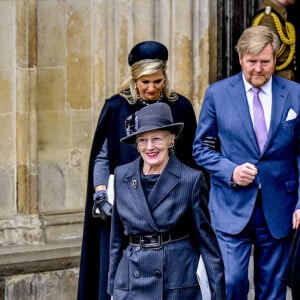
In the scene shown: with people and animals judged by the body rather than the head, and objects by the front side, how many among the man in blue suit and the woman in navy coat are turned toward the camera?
2

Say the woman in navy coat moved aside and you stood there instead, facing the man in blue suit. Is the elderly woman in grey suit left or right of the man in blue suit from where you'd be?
right

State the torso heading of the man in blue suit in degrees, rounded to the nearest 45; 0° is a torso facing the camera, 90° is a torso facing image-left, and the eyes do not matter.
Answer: approximately 0°

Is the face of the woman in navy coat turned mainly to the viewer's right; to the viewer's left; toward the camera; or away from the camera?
toward the camera

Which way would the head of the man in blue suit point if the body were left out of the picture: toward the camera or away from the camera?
toward the camera

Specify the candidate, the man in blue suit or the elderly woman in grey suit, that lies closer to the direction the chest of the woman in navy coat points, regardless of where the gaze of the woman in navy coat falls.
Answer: the elderly woman in grey suit

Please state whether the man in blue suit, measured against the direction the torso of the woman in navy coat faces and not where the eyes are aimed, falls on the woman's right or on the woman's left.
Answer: on the woman's left

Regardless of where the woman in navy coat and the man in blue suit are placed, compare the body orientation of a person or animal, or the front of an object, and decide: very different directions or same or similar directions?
same or similar directions

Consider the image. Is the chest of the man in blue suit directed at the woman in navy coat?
no

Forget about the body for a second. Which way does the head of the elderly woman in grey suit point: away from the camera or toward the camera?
toward the camera

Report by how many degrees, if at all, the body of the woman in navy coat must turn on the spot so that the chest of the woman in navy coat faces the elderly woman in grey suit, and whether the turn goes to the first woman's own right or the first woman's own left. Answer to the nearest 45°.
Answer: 0° — they already face them

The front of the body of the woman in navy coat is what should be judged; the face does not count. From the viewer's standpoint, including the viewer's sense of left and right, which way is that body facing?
facing the viewer

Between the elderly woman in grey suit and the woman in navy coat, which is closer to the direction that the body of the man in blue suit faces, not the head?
the elderly woman in grey suit
